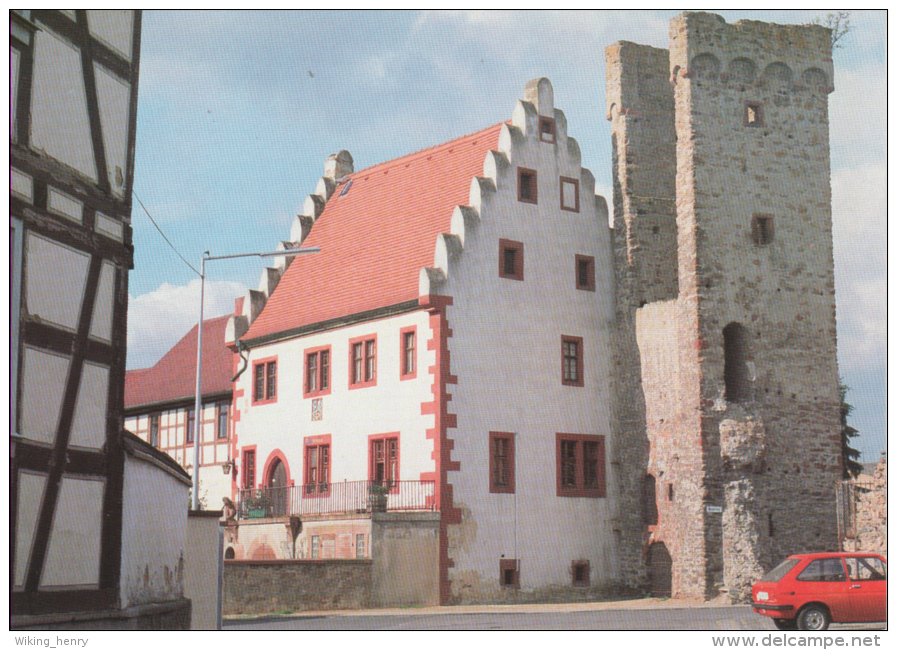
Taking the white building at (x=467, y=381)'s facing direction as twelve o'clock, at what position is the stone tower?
The stone tower is roughly at 8 o'clock from the white building.

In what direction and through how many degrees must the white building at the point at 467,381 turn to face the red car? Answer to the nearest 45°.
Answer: approximately 45° to its left

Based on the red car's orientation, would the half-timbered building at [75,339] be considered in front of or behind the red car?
behind

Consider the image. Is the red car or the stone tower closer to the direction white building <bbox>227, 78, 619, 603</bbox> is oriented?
the red car

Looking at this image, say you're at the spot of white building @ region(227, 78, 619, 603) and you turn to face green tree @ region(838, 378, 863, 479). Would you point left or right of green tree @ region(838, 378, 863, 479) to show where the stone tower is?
right

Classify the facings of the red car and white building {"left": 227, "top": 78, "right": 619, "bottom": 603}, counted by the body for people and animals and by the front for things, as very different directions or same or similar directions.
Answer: very different directions

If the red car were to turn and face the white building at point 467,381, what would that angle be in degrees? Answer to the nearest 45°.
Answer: approximately 90° to its left
